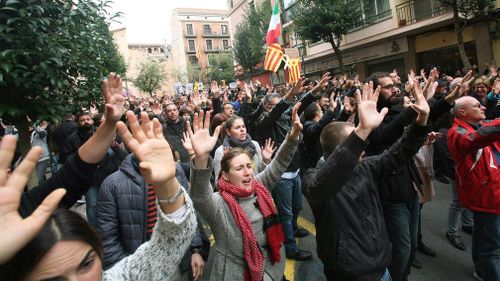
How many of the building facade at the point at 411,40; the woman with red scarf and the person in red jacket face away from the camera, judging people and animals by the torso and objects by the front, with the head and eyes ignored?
0

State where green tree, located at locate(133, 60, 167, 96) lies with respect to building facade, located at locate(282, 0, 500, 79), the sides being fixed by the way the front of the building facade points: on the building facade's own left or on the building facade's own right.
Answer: on the building facade's own right

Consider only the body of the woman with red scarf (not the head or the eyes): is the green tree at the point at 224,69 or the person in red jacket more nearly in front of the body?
the person in red jacket

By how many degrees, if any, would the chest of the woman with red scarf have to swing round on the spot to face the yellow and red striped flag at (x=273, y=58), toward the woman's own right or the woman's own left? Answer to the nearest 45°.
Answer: approximately 135° to the woman's own left
